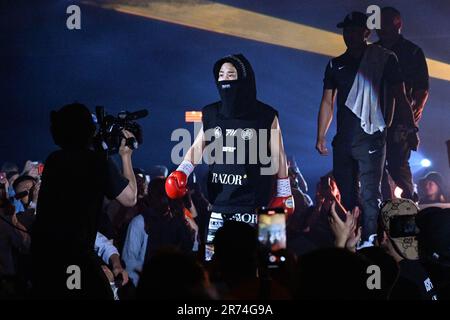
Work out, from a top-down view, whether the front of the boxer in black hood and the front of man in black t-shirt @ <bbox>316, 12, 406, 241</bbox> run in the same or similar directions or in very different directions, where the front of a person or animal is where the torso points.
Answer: same or similar directions

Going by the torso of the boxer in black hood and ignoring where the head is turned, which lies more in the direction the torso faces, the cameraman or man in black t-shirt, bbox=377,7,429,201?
the cameraman

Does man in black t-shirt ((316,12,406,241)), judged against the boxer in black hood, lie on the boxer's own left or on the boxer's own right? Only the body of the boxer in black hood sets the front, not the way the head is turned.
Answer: on the boxer's own left

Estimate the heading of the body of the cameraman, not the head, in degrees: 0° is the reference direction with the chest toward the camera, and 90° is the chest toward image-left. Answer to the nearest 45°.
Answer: approximately 225°

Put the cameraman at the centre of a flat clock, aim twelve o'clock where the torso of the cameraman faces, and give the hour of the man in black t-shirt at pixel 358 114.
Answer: The man in black t-shirt is roughly at 12 o'clock from the cameraman.

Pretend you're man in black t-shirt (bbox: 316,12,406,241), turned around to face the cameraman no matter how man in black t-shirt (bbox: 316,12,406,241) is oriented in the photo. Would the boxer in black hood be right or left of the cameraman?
right

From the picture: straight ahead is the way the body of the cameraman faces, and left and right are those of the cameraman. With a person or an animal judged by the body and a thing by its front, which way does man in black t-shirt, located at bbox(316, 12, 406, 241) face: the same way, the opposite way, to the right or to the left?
the opposite way

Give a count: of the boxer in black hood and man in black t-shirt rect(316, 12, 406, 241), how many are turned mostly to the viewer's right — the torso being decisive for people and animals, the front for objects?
0

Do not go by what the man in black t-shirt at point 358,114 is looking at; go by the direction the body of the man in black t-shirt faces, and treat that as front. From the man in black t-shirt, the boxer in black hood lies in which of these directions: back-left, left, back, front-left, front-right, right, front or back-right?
front-right

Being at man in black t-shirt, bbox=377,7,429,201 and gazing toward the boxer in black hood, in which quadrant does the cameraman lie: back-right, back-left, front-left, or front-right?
front-left

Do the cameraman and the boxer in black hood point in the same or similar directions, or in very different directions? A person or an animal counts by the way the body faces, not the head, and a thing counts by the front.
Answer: very different directions

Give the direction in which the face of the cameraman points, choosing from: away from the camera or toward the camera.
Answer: away from the camera

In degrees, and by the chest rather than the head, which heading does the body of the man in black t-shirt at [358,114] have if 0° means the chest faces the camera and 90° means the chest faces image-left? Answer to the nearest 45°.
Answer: approximately 45°
